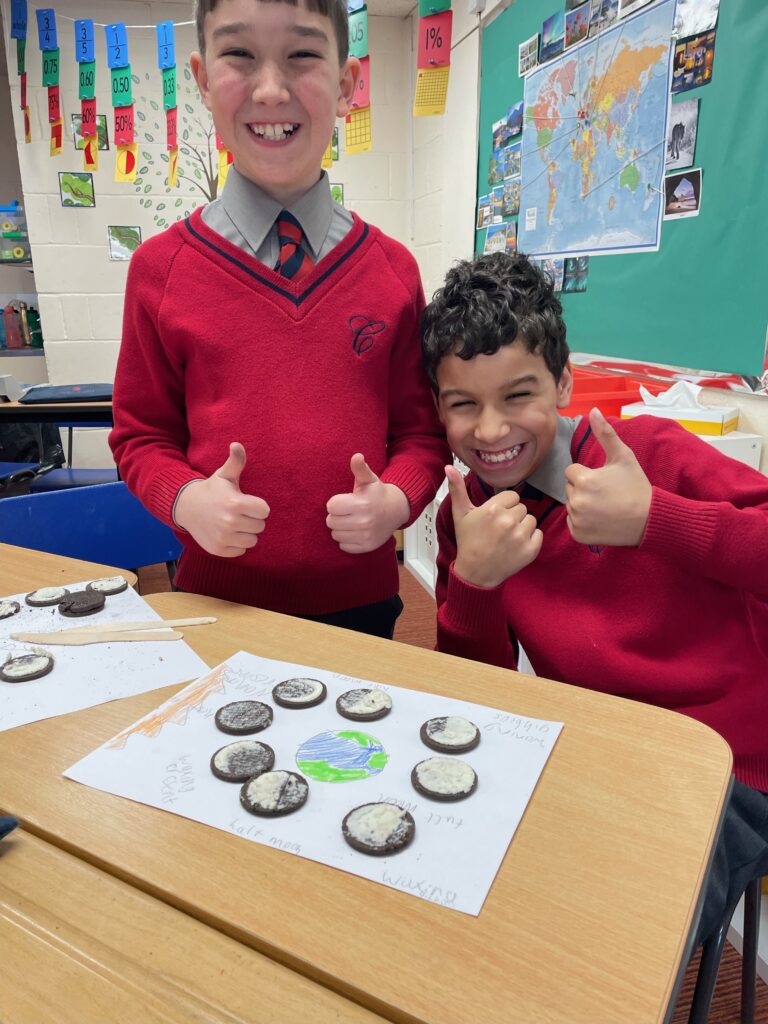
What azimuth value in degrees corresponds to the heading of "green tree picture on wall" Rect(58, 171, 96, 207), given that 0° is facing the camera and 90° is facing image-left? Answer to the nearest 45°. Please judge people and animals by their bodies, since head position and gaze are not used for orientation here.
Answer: approximately 0°

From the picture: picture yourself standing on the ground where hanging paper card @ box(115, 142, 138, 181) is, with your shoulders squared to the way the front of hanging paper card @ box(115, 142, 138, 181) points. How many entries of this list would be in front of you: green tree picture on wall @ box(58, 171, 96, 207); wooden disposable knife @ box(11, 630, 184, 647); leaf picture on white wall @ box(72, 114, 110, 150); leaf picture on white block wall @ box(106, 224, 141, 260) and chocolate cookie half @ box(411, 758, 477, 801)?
2

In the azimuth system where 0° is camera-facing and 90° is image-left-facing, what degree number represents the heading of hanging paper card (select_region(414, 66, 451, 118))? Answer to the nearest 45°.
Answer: approximately 0°

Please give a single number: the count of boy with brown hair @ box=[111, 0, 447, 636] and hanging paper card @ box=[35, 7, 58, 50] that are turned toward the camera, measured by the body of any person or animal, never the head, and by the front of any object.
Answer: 2
